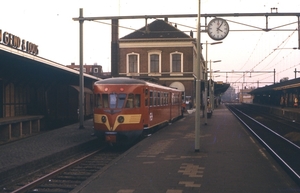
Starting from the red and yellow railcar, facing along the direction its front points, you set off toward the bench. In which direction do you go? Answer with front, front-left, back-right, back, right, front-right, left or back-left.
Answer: right

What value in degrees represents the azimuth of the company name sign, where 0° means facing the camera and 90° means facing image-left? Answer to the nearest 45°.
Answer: approximately 315°

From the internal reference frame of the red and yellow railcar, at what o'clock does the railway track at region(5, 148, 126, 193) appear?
The railway track is roughly at 11 o'clock from the red and yellow railcar.

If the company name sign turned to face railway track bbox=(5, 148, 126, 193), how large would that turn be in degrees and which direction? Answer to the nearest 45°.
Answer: approximately 45° to its right

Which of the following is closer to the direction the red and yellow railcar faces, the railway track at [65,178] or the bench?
the railway track

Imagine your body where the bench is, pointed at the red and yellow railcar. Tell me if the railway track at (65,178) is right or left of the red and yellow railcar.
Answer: right

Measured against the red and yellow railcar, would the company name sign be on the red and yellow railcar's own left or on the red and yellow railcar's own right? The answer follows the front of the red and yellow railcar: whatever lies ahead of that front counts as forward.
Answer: on the red and yellow railcar's own right
